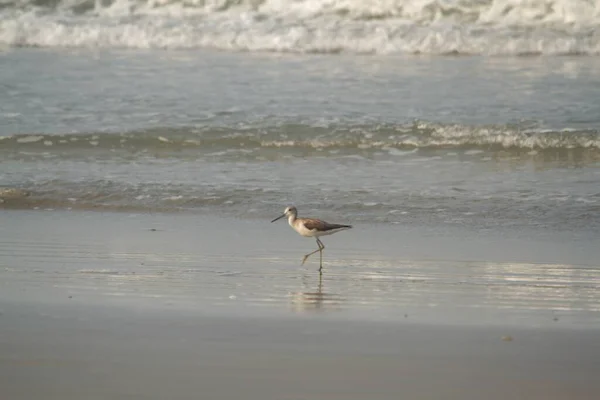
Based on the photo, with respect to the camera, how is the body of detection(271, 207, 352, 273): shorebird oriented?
to the viewer's left
